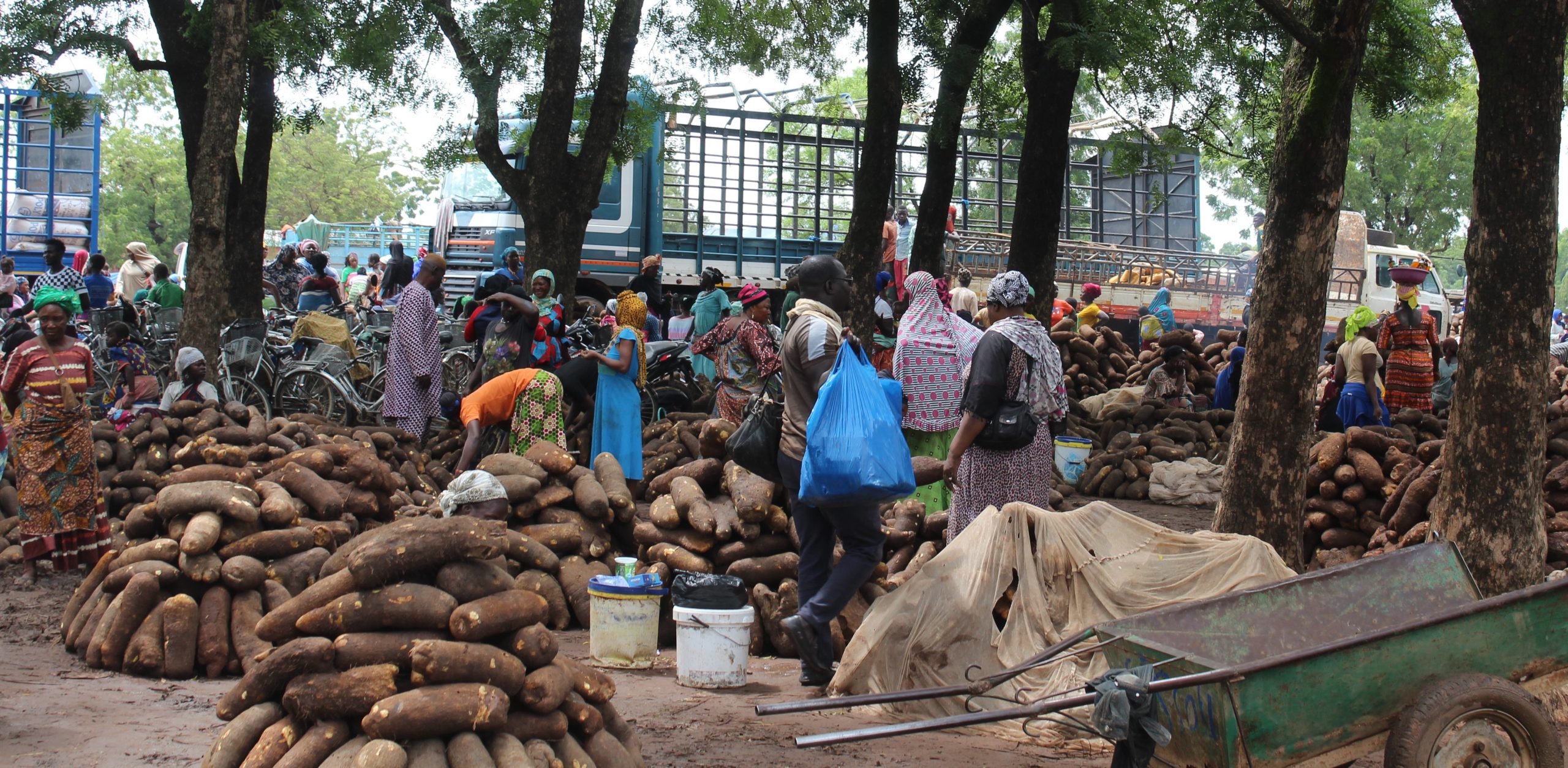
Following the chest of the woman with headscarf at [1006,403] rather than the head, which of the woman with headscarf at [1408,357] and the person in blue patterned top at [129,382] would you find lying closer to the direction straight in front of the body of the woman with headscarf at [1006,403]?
the person in blue patterned top

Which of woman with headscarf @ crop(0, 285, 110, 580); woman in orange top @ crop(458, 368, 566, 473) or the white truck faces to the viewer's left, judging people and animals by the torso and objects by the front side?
the woman in orange top

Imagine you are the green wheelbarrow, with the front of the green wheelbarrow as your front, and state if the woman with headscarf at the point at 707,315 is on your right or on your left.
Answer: on your left

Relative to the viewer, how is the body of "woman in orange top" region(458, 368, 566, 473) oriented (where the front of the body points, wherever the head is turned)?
to the viewer's left

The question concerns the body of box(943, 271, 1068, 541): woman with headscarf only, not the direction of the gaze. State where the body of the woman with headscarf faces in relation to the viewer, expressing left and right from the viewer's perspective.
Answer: facing away from the viewer and to the left of the viewer

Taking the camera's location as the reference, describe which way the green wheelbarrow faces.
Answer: facing to the right of the viewer
